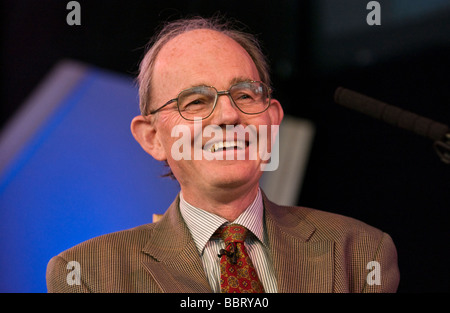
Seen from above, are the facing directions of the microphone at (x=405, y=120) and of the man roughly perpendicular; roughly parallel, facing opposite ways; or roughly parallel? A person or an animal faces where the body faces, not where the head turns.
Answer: roughly perpendicular

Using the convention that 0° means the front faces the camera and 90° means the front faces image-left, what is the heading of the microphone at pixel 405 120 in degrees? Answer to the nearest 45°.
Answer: approximately 90°

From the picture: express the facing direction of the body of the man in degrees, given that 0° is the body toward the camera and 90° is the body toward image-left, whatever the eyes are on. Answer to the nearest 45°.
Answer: approximately 0°

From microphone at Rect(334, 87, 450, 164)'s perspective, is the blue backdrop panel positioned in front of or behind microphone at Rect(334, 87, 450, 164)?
in front

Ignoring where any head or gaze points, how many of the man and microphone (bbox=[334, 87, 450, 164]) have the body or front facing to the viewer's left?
1

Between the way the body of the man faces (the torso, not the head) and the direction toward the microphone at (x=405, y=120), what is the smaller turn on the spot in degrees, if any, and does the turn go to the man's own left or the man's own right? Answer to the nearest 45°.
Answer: approximately 45° to the man's own left

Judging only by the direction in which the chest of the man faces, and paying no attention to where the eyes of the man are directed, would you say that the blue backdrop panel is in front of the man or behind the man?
behind

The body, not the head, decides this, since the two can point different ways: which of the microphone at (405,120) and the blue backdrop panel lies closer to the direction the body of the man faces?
the microphone
